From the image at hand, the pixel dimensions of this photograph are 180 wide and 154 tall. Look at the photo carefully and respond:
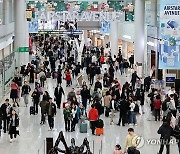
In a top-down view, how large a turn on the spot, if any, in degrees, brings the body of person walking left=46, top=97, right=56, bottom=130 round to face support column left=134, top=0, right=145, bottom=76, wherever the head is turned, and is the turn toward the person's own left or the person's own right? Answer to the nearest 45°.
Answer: approximately 180°

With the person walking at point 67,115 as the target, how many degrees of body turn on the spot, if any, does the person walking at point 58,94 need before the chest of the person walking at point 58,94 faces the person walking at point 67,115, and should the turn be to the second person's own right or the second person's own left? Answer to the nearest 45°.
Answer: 0° — they already face them

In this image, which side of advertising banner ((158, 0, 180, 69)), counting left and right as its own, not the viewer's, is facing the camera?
front

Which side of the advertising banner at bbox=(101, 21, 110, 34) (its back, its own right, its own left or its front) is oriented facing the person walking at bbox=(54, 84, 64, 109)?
front

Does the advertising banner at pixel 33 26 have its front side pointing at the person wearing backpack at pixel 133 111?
yes

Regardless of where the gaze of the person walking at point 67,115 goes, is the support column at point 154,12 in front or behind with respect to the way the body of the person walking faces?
behind

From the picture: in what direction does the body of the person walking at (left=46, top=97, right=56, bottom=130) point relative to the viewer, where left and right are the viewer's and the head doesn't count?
facing the viewer

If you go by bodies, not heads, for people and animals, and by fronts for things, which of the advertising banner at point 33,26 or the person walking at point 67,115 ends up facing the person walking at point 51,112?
the advertising banner

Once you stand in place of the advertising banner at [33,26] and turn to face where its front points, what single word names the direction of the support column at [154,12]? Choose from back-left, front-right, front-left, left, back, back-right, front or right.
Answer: front-left

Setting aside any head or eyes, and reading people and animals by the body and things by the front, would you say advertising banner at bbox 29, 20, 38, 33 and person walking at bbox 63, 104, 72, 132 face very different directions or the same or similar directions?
same or similar directions

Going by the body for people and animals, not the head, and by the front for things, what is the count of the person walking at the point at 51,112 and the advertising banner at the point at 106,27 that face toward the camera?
2

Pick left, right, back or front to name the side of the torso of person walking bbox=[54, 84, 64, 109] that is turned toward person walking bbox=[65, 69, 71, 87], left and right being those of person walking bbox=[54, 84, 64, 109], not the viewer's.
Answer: back

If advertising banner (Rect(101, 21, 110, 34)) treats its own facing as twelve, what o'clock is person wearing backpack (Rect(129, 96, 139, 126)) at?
The person wearing backpack is roughly at 12 o'clock from the advertising banner.
